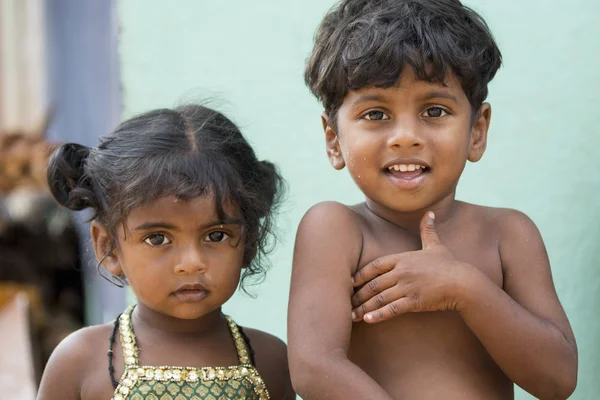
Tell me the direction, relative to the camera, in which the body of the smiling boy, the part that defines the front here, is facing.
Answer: toward the camera

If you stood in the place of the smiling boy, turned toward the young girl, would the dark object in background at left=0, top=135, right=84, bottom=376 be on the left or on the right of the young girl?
right

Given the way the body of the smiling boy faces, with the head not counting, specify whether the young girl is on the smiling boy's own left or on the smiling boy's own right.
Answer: on the smiling boy's own right

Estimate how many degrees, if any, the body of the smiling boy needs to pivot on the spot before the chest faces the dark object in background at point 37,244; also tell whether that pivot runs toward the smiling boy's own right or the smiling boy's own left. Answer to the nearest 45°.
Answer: approximately 135° to the smiling boy's own right
